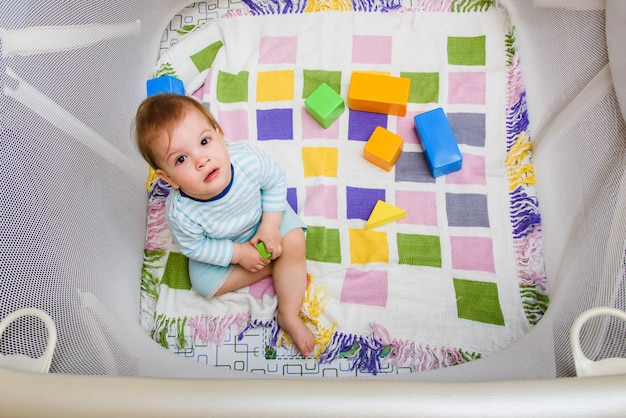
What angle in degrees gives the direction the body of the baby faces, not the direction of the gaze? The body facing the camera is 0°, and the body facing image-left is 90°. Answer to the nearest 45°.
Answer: approximately 315°
